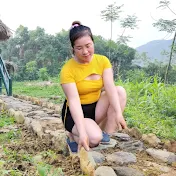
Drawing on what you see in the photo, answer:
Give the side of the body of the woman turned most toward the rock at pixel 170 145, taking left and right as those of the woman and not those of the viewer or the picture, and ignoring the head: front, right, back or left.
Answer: left

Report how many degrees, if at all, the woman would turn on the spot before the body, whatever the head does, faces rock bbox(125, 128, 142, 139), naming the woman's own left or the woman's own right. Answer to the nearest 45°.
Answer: approximately 90° to the woman's own left

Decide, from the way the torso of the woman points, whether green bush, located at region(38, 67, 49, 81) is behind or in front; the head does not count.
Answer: behind

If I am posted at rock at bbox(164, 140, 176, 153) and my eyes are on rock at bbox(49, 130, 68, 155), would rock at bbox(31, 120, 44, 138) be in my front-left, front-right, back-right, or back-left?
front-right

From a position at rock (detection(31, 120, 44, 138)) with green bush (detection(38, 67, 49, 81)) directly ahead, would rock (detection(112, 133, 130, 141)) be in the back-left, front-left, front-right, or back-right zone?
back-right

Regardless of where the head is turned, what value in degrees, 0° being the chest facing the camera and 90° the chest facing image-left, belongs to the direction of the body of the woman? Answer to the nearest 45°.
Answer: approximately 315°

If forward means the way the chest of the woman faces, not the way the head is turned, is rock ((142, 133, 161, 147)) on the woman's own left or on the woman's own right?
on the woman's own left

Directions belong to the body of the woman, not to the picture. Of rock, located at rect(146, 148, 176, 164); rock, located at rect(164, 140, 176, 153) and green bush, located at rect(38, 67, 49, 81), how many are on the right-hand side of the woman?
0

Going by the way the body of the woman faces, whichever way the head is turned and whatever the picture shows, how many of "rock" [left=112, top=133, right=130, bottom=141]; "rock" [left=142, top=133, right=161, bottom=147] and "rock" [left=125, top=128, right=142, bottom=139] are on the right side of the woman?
0
